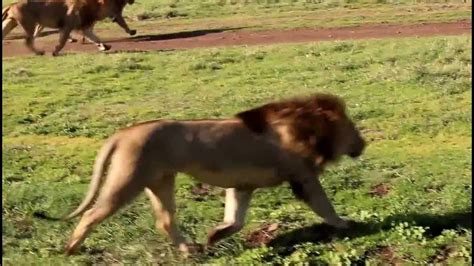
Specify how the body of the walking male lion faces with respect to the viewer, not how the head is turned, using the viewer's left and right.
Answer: facing to the right of the viewer

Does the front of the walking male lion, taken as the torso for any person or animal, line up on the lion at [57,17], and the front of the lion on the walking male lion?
no

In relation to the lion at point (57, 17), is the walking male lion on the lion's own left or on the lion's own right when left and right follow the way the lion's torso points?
on the lion's own right

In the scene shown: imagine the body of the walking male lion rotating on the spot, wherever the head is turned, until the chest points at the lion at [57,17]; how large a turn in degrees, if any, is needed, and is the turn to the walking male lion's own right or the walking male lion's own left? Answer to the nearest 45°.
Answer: approximately 90° to the walking male lion's own left

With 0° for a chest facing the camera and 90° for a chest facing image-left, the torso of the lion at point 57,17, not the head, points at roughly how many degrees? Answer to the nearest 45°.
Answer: approximately 270°

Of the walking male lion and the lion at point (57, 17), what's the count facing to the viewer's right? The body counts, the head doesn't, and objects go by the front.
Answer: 2

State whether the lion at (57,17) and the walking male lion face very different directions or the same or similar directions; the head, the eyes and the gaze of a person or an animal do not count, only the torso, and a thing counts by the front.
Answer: same or similar directions
